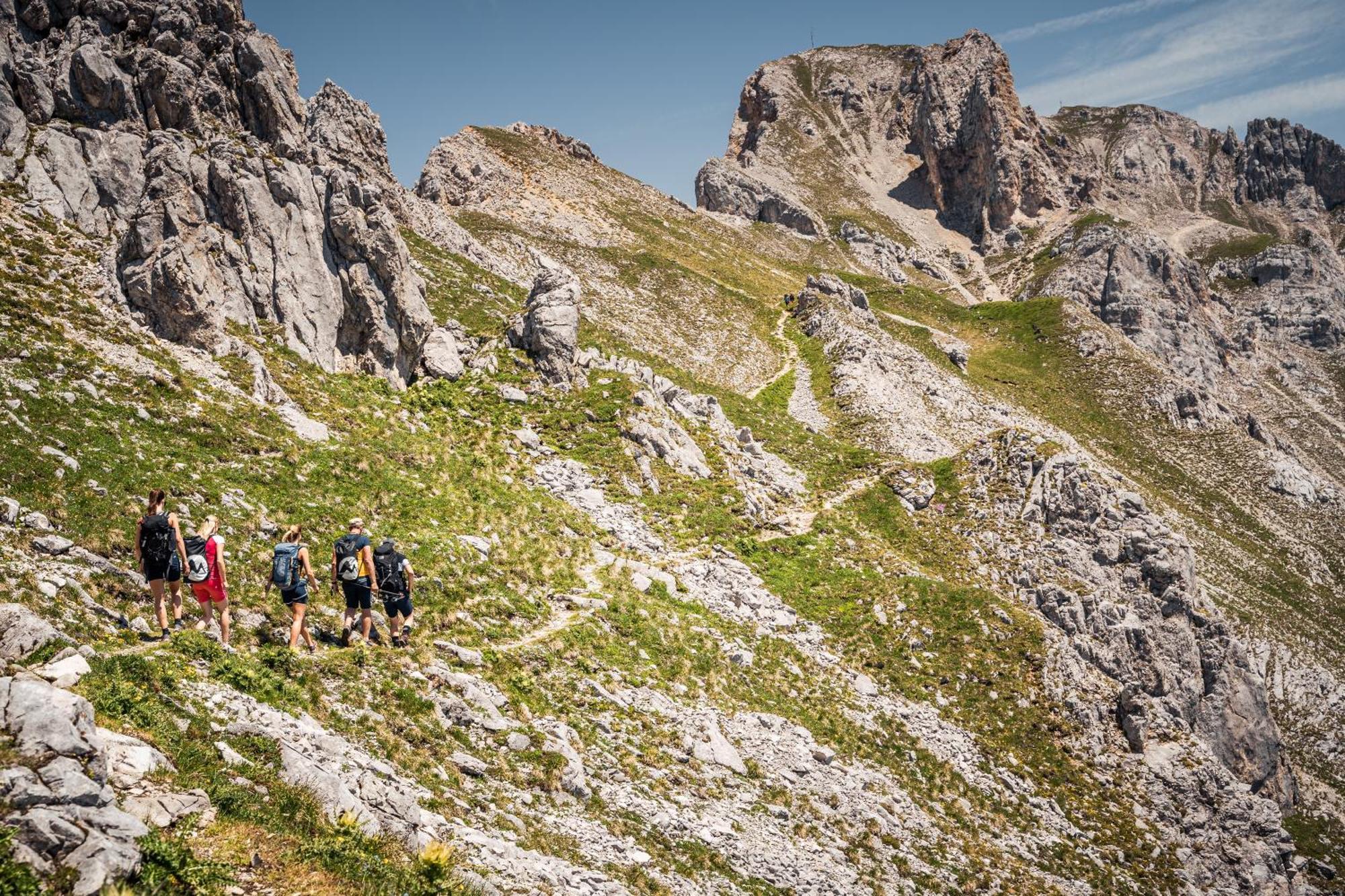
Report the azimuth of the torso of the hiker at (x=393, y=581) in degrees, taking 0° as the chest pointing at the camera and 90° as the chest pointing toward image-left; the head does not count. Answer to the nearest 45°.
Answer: approximately 225°

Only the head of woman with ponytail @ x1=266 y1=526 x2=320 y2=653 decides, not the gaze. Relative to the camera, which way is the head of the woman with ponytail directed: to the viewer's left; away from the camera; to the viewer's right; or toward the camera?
away from the camera

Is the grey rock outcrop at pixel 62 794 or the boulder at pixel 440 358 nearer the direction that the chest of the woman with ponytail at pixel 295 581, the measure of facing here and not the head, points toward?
the boulder

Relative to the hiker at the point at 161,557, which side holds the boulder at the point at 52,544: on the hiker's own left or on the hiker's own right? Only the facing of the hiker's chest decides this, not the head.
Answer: on the hiker's own left

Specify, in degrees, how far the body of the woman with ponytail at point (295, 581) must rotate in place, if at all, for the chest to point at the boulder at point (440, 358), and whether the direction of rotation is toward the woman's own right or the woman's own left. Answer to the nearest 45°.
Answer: approximately 45° to the woman's own left

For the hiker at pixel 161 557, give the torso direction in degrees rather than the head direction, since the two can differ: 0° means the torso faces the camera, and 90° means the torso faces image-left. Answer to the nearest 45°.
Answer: approximately 225°

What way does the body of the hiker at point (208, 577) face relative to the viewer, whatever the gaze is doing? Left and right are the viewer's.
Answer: facing away from the viewer and to the right of the viewer

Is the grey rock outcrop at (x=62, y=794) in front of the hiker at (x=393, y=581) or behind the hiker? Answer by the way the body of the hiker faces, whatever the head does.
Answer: behind

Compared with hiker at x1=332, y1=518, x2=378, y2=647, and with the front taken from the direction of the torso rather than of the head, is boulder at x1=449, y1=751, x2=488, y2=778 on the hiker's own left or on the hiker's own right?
on the hiker's own right
